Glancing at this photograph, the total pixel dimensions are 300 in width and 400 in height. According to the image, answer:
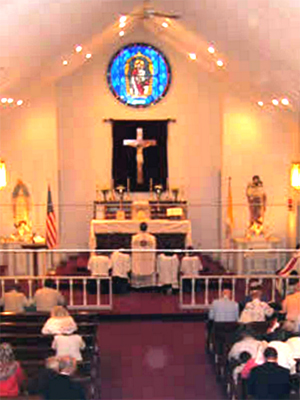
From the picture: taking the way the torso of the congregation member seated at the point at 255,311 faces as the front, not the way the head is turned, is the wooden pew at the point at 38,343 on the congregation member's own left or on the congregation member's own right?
on the congregation member's own left

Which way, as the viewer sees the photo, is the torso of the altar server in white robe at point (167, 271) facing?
away from the camera

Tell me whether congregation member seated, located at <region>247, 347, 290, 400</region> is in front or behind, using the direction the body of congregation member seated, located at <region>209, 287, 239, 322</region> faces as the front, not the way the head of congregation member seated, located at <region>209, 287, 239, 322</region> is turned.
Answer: behind

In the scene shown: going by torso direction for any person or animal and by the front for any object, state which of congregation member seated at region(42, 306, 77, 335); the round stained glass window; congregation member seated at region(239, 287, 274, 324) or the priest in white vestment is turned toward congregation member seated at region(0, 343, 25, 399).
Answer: the round stained glass window

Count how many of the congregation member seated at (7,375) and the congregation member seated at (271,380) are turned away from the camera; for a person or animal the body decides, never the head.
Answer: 2

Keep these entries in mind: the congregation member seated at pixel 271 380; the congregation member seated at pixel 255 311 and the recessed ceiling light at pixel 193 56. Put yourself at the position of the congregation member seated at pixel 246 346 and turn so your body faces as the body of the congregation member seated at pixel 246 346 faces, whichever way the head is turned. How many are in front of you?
2

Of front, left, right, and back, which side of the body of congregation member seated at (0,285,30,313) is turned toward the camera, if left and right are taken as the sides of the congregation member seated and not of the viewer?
back

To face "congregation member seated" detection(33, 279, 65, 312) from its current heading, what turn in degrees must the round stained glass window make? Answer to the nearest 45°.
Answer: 0° — it already faces them

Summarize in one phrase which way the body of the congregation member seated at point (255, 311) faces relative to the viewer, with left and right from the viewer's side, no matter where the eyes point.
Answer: facing away from the viewer

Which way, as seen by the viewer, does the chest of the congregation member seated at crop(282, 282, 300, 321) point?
away from the camera

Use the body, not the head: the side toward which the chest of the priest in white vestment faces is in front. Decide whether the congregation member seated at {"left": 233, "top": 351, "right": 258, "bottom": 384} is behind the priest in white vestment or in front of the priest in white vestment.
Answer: behind

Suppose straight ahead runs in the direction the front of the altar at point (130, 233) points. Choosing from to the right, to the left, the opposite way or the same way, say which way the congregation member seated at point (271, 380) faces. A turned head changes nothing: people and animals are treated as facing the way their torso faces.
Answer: the opposite way
